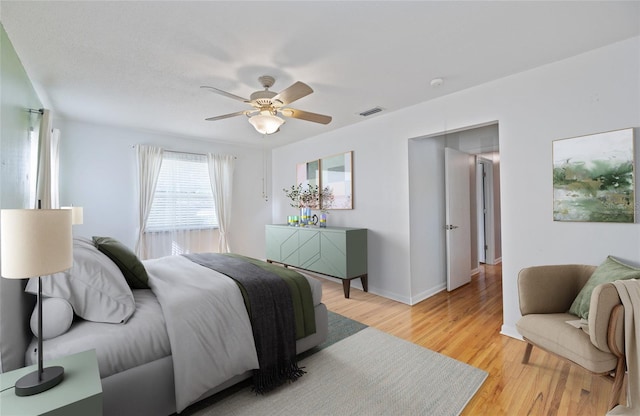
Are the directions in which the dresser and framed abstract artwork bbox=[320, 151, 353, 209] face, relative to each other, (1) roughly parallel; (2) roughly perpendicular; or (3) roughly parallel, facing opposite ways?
roughly parallel

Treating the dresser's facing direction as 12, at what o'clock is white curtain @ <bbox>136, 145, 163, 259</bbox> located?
The white curtain is roughly at 2 o'clock from the dresser.

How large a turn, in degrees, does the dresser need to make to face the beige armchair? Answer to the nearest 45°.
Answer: approximately 90° to its left

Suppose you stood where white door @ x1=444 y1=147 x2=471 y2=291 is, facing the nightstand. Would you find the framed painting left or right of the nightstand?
left

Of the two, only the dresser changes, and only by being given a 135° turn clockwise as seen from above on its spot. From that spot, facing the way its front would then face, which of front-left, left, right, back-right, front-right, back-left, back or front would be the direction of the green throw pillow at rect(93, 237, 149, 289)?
back-left

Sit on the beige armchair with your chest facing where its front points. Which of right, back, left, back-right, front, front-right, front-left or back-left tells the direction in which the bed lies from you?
front

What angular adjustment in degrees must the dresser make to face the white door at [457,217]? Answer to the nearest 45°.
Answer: approximately 135° to its left

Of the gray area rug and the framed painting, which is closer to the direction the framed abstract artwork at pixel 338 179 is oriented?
the gray area rug

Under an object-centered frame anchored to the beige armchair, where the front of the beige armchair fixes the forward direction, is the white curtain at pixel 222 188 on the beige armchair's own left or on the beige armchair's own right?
on the beige armchair's own right

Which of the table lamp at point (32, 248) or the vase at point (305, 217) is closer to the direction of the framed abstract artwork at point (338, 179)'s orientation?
the table lamp

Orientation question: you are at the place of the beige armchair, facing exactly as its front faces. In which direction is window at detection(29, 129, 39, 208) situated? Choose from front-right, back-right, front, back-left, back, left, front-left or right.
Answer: front

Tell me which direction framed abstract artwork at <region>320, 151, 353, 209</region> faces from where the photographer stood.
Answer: facing the viewer and to the left of the viewer

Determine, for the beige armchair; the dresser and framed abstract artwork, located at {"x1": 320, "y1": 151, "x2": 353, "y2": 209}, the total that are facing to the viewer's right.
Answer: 0

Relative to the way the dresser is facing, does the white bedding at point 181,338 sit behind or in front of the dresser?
in front

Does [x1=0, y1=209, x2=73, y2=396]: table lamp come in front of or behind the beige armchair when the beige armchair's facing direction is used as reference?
in front
